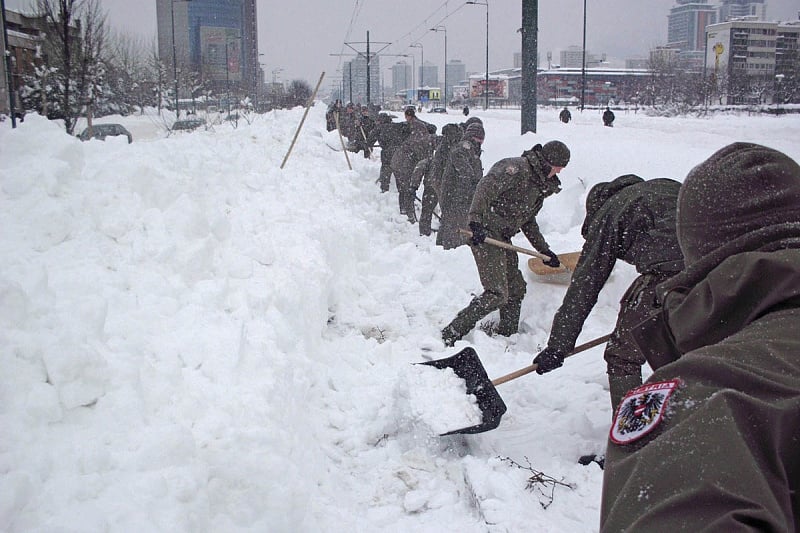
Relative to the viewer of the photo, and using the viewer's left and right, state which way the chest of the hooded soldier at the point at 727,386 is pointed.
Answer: facing away from the viewer and to the left of the viewer

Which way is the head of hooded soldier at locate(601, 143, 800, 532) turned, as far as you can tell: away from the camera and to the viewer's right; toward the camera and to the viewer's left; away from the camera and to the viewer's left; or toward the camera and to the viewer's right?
away from the camera and to the viewer's left
